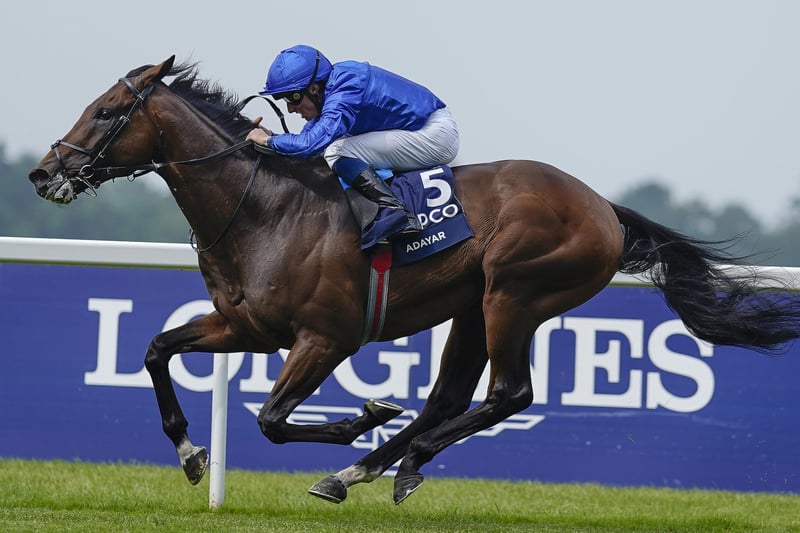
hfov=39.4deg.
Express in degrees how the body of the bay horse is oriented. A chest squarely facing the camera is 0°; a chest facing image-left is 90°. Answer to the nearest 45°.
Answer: approximately 90°

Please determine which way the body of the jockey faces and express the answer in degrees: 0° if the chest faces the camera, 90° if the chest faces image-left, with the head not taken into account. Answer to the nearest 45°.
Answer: approximately 90°
